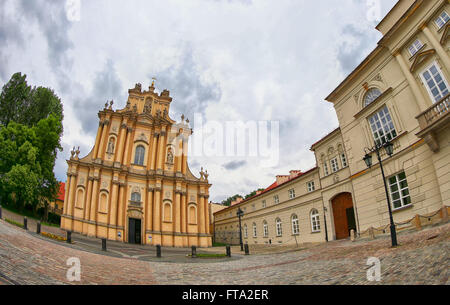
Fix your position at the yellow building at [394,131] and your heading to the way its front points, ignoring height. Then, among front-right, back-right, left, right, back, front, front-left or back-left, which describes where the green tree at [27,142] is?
front-right

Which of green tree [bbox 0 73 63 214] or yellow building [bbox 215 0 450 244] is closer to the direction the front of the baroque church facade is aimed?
the yellow building

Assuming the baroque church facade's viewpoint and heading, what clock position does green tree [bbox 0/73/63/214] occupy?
The green tree is roughly at 3 o'clock from the baroque church facade.

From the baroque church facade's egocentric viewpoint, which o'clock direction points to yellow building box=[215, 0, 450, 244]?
The yellow building is roughly at 11 o'clock from the baroque church facade.

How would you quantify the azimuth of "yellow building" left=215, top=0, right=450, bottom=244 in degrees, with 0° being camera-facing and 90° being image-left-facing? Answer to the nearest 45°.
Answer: approximately 45°

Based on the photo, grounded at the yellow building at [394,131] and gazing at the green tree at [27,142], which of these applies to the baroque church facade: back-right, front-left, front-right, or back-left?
front-right

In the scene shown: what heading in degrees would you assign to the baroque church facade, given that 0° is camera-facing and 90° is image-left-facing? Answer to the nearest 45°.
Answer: approximately 0°

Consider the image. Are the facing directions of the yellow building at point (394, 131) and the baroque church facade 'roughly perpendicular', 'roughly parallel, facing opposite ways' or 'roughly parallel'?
roughly perpendicular

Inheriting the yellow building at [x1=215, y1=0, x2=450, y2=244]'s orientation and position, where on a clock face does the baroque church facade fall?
The baroque church facade is roughly at 2 o'clock from the yellow building.

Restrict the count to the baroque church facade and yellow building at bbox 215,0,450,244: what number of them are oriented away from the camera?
0
